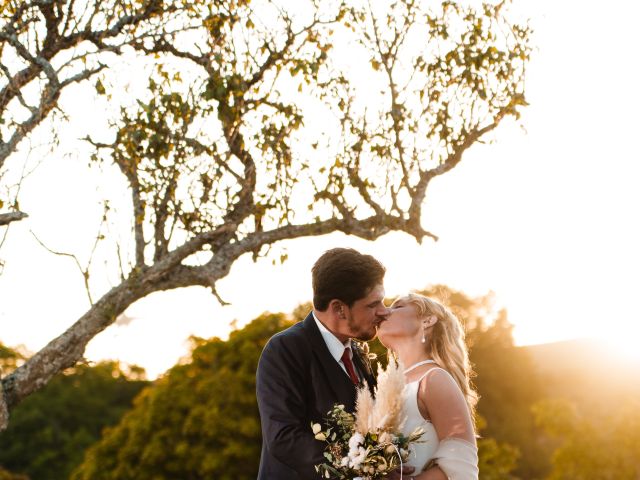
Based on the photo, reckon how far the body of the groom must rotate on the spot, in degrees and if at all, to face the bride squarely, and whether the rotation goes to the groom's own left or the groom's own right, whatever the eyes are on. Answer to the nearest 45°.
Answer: approximately 45° to the groom's own left

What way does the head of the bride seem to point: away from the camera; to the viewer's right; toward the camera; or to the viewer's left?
to the viewer's left

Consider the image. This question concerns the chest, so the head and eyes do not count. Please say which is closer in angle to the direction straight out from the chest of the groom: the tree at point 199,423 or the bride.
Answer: the bride

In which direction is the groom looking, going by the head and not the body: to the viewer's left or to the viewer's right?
to the viewer's right

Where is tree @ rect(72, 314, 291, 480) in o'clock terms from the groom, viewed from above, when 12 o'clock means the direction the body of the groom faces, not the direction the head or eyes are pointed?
The tree is roughly at 7 o'clock from the groom.

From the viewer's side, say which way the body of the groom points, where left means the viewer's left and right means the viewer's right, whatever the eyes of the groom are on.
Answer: facing the viewer and to the right of the viewer
